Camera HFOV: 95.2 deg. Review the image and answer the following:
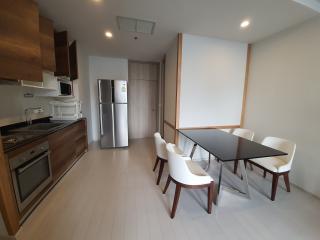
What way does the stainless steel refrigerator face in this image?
toward the camera

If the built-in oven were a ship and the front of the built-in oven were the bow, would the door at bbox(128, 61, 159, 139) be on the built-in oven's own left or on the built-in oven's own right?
on the built-in oven's own left

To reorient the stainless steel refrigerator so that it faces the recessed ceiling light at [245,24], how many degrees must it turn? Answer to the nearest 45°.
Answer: approximately 45° to its left

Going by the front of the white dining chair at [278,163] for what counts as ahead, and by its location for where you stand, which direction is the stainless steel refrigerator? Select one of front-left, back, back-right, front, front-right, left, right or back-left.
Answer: front-right

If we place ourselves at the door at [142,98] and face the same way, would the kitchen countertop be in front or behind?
in front

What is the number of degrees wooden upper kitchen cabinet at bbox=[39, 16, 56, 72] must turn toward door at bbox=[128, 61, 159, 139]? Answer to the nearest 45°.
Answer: approximately 90° to its left

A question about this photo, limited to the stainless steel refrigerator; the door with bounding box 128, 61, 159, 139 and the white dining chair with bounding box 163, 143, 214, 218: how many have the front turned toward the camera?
2

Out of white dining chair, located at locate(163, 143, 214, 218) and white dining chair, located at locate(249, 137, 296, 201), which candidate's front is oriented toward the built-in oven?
white dining chair, located at locate(249, 137, 296, 201)

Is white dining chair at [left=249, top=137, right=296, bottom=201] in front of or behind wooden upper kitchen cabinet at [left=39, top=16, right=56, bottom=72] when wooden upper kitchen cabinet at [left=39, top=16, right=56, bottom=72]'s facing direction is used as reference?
in front

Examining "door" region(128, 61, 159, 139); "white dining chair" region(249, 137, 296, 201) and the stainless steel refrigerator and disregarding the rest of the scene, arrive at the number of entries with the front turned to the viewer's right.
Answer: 0

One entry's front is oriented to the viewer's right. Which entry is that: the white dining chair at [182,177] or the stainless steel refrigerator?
the white dining chair

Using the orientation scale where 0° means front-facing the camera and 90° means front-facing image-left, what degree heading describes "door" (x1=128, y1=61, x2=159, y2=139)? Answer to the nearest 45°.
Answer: approximately 0°

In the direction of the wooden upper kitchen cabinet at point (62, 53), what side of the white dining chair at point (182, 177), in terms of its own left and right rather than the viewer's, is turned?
back

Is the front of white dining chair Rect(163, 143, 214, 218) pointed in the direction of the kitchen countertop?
no

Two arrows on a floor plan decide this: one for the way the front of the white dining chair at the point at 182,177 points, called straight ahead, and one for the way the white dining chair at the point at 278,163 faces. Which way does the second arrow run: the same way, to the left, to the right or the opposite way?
the opposite way

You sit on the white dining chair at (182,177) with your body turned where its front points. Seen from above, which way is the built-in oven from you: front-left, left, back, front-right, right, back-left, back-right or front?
back

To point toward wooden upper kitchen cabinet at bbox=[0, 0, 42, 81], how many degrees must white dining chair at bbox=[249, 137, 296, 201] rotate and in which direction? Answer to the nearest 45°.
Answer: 0° — it already faces it
